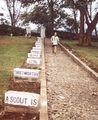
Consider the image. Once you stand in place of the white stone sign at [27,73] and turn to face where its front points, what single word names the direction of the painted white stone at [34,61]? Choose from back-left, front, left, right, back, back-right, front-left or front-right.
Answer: back

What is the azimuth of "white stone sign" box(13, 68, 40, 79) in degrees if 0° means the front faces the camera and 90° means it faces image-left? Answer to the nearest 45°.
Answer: approximately 0°

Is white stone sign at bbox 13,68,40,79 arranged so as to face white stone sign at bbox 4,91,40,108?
yes

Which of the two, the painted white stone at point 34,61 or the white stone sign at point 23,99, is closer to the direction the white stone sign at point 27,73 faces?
the white stone sign
